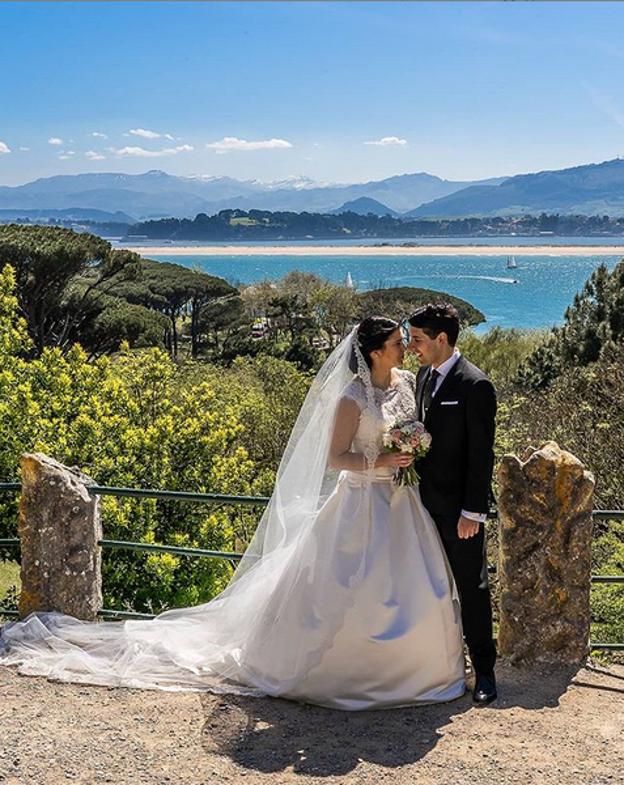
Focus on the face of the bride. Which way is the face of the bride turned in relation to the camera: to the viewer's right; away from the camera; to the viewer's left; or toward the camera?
to the viewer's right

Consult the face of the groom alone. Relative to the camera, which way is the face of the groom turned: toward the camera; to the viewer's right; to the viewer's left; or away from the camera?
to the viewer's left

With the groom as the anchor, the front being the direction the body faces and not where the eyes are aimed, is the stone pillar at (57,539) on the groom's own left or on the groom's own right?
on the groom's own right
